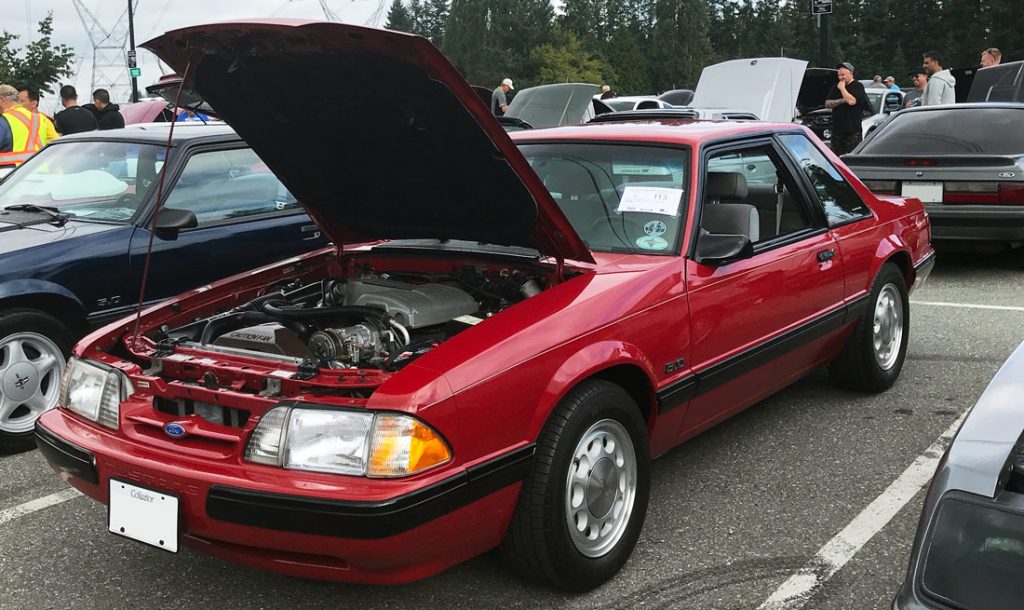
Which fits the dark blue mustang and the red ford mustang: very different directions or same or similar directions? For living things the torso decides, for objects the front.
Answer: same or similar directions

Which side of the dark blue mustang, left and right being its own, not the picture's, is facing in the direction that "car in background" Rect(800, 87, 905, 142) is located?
back

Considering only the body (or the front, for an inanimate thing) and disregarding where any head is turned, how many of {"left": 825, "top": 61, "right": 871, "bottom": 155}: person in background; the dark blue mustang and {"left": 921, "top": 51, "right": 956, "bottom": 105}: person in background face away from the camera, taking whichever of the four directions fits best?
0

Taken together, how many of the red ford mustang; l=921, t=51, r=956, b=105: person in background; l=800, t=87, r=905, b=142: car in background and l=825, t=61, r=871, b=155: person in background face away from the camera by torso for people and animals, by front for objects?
0

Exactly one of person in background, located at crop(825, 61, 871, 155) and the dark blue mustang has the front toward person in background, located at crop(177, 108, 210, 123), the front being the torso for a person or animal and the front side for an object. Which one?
person in background, located at crop(825, 61, 871, 155)

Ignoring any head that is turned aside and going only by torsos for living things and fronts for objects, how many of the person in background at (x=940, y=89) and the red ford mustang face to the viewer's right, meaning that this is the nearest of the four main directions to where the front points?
0

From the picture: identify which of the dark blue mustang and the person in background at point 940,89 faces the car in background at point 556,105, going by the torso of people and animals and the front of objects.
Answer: the person in background

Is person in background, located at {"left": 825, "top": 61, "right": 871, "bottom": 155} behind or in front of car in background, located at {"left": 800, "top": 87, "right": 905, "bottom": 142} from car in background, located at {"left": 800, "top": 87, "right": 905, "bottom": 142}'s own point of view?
in front

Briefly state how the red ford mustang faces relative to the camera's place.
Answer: facing the viewer and to the left of the viewer

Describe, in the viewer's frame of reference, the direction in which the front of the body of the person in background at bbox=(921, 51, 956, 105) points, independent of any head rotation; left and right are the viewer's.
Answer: facing to the left of the viewer

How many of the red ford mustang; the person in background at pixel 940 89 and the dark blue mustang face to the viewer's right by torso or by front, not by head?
0

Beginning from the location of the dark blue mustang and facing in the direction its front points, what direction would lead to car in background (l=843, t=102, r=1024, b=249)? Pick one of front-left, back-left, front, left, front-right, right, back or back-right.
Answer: back-left

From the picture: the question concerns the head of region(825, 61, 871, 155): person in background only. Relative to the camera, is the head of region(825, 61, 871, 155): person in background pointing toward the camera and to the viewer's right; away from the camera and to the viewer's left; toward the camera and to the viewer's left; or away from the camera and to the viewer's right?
toward the camera and to the viewer's left

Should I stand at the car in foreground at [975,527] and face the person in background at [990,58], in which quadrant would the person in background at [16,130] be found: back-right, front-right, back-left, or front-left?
front-left

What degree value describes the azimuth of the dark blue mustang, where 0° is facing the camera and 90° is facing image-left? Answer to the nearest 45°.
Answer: approximately 45°

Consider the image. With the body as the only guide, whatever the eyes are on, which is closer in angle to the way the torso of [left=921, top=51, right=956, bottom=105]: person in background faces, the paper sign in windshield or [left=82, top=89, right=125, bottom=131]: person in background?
the person in background

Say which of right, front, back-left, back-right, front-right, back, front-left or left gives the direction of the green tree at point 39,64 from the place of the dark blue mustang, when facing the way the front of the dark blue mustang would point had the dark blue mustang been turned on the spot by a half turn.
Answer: front-left
